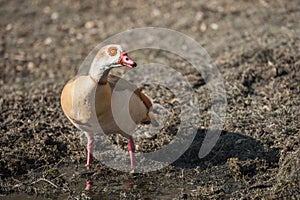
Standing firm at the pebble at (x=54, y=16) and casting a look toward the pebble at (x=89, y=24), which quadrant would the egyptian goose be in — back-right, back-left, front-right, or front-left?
front-right

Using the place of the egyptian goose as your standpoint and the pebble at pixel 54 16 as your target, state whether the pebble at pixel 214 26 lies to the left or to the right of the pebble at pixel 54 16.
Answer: right

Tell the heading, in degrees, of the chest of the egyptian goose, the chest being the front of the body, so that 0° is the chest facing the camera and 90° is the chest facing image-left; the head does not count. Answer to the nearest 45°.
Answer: approximately 45°

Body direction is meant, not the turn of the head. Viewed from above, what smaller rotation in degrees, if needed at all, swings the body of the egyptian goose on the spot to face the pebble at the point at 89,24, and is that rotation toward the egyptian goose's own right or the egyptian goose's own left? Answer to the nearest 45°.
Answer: approximately 135° to the egyptian goose's own right

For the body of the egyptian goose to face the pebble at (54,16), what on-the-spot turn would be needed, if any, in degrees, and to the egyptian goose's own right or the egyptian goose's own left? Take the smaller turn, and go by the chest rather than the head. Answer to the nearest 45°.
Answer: approximately 135° to the egyptian goose's own right

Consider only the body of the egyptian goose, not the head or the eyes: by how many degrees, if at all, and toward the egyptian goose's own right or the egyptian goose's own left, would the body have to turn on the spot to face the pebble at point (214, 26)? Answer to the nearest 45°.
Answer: approximately 180°
